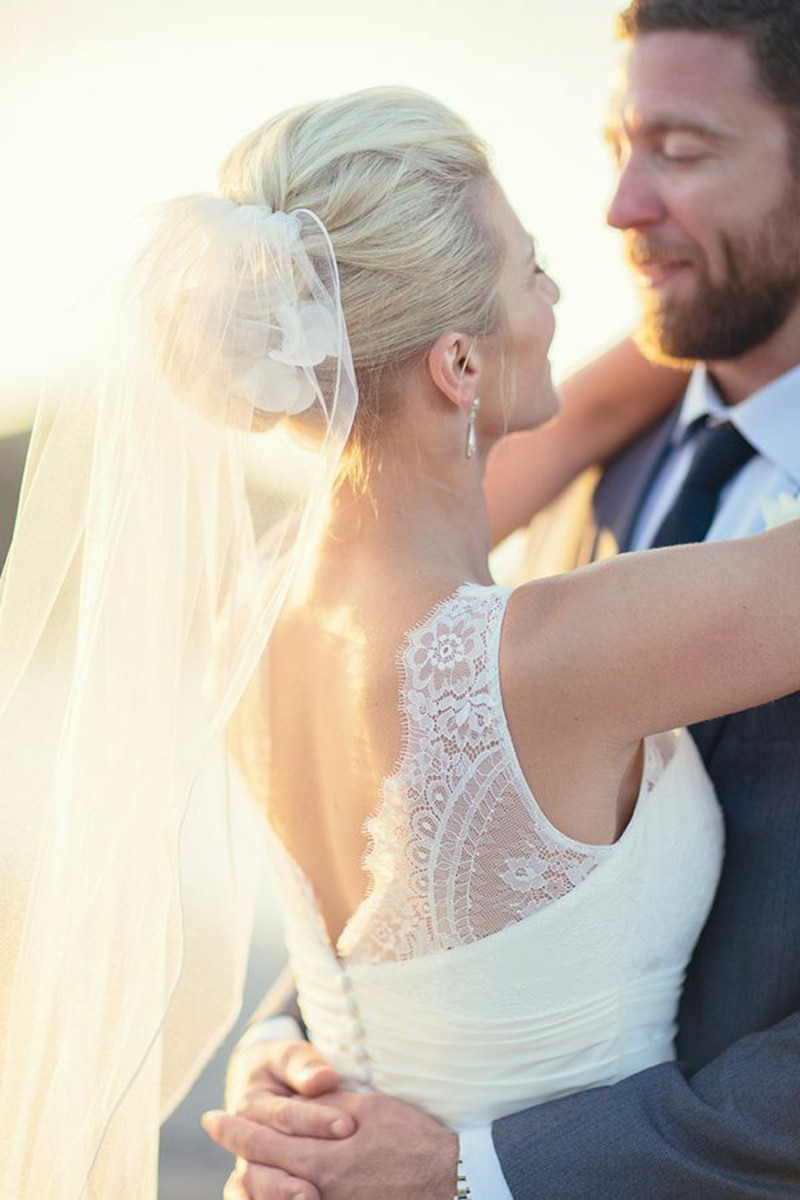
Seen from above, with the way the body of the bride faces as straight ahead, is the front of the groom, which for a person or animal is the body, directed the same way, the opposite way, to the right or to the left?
the opposite way

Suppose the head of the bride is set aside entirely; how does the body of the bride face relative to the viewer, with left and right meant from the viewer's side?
facing away from the viewer and to the right of the viewer

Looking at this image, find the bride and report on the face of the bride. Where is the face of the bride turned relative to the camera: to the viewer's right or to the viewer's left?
to the viewer's right

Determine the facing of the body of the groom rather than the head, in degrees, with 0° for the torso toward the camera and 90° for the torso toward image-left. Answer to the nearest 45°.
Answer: approximately 45°
